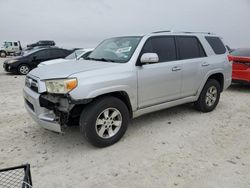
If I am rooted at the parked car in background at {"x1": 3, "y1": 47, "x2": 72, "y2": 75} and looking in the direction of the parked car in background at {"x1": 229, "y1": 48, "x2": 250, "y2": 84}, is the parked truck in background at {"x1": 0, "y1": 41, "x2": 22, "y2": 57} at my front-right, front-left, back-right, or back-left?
back-left

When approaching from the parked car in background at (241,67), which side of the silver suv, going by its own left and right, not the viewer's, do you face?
back

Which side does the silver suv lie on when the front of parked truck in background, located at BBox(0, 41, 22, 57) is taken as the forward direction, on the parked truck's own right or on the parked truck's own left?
on the parked truck's own left

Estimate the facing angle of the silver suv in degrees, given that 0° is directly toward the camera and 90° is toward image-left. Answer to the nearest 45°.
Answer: approximately 45°

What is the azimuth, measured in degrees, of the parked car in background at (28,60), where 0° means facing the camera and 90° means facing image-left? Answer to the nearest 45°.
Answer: approximately 45°

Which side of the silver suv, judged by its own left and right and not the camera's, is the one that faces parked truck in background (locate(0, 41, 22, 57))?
right
